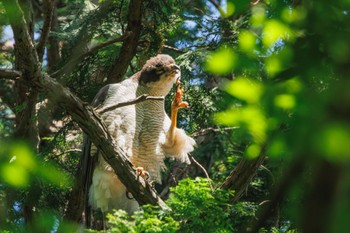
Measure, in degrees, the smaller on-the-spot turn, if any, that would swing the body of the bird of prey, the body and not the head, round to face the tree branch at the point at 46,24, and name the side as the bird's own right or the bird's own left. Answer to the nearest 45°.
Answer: approximately 90° to the bird's own right

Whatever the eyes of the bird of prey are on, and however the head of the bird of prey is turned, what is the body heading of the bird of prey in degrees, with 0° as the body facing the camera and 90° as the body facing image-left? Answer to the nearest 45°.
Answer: approximately 315°

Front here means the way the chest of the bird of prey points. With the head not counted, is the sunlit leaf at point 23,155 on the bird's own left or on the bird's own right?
on the bird's own right

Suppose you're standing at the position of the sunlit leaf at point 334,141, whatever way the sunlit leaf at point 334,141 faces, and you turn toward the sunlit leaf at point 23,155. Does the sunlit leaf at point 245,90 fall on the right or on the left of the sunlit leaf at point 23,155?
right

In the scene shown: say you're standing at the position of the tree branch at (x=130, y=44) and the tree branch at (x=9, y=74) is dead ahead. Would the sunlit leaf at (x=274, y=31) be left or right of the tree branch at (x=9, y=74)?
left

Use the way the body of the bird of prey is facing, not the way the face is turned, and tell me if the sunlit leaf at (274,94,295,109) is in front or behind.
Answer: in front

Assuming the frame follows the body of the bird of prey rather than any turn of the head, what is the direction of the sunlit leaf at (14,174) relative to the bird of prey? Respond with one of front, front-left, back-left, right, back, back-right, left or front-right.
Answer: front-right
